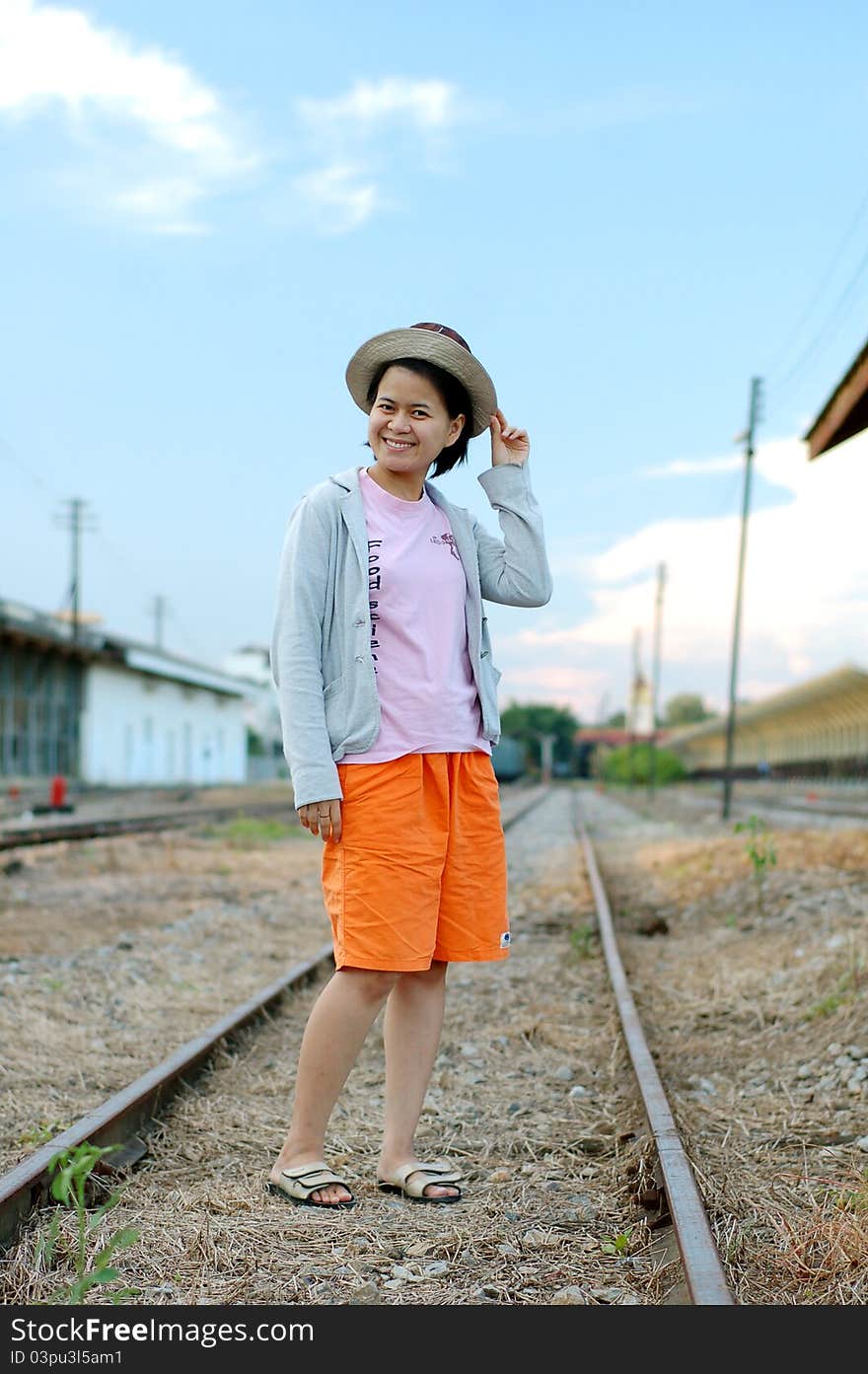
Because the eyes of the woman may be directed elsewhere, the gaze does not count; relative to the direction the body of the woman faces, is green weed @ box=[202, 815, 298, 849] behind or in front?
behind

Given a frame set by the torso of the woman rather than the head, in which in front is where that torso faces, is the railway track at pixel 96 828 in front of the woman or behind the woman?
behind

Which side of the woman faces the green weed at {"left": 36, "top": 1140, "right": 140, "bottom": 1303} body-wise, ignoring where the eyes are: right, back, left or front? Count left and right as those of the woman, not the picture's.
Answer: right

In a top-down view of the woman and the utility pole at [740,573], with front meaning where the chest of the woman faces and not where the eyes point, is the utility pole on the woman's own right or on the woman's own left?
on the woman's own left

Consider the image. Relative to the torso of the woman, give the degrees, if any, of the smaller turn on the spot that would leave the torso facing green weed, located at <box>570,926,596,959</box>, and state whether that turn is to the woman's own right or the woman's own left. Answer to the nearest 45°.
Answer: approximately 135° to the woman's own left

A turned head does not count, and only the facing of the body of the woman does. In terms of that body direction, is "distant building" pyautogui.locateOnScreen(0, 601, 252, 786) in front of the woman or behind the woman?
behind

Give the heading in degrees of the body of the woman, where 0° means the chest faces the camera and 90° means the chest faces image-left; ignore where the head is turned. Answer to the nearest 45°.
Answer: approximately 315°
